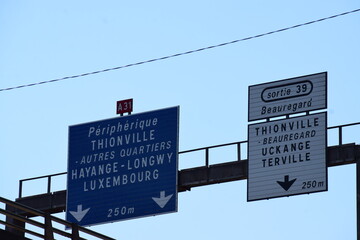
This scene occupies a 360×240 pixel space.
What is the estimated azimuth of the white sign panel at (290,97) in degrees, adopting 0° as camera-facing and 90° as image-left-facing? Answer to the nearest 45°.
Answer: approximately 45°

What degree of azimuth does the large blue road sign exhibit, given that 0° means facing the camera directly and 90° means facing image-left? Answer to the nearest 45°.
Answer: approximately 45°

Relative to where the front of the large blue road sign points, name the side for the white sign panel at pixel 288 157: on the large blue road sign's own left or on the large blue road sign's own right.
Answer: on the large blue road sign's own left

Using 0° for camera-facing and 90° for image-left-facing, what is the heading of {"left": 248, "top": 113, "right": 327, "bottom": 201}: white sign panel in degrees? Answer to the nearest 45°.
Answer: approximately 45°

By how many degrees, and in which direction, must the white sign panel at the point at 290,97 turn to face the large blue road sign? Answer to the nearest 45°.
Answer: approximately 45° to its right

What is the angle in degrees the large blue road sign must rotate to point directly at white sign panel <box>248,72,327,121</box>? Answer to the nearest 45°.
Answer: approximately 135° to its left
